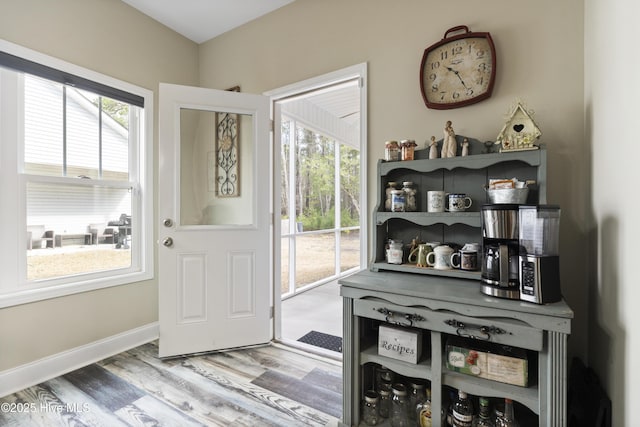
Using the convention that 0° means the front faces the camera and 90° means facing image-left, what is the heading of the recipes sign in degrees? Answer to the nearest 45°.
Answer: approximately 45°

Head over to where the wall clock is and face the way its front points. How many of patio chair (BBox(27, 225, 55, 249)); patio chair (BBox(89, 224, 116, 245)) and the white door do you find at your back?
0

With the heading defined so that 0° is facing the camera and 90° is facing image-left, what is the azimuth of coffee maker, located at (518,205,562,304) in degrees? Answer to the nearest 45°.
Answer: approximately 45°

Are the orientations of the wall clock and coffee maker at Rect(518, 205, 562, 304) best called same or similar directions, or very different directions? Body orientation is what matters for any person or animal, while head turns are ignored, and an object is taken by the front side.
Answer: same or similar directions

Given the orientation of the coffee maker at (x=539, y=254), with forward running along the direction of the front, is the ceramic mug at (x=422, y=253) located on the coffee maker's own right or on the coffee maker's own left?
on the coffee maker's own right

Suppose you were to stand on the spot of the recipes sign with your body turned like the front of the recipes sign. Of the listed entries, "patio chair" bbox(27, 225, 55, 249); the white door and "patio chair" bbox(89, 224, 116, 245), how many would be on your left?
0

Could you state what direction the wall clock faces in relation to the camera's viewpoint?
facing the viewer and to the left of the viewer

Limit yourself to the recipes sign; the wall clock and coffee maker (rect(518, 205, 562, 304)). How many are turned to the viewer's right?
0

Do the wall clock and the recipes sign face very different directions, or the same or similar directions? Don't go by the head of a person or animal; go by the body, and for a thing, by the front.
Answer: same or similar directions
